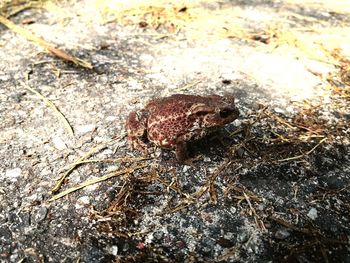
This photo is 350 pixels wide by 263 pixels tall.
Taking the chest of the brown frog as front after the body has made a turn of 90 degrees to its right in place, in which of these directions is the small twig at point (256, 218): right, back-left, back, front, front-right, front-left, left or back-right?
front-left

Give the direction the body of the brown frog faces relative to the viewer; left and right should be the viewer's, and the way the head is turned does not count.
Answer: facing to the right of the viewer

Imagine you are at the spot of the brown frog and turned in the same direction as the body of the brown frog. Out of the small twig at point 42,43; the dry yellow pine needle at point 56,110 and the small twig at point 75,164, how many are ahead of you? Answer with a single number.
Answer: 0

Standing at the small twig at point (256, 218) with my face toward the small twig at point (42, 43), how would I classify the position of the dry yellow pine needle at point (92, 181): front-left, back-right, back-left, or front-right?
front-left

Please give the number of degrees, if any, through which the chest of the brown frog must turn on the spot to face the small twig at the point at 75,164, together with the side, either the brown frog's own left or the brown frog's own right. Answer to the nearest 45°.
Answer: approximately 180°

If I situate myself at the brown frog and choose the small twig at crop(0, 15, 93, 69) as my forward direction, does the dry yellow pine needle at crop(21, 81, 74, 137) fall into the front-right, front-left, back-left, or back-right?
front-left

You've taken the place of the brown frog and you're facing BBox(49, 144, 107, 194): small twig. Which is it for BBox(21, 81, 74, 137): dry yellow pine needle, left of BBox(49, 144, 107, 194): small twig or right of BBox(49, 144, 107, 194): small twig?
right

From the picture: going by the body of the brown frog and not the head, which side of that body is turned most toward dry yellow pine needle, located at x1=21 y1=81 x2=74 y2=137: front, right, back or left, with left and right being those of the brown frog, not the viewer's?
back

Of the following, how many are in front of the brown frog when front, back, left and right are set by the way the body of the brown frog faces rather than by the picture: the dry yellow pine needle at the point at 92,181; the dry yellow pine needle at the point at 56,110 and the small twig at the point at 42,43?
0

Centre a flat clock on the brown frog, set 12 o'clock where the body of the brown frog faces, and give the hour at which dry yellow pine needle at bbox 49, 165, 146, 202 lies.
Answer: The dry yellow pine needle is roughly at 5 o'clock from the brown frog.

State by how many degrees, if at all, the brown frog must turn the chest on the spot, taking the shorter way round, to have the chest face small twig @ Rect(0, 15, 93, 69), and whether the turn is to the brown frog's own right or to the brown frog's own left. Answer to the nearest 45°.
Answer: approximately 135° to the brown frog's own left
